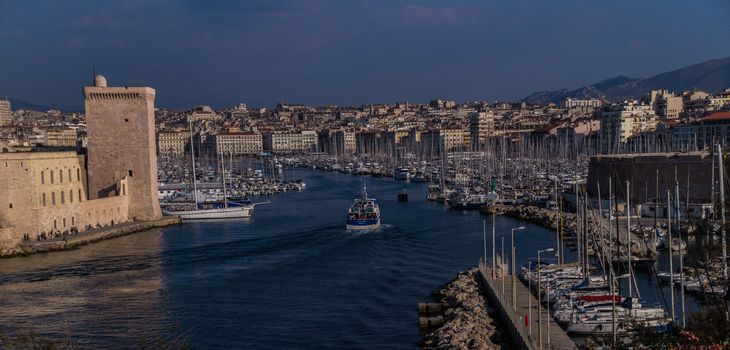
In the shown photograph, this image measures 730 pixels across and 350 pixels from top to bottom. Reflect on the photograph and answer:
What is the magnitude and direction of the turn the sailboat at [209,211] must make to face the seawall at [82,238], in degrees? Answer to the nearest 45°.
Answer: approximately 135° to its right

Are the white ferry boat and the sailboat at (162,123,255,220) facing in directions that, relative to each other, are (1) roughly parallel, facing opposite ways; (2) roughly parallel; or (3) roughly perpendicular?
roughly perpendicular

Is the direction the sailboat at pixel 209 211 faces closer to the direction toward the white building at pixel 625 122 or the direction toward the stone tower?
the white building

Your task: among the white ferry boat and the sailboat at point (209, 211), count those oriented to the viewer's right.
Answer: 1

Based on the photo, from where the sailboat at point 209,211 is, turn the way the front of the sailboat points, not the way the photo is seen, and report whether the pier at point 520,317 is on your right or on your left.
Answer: on your right

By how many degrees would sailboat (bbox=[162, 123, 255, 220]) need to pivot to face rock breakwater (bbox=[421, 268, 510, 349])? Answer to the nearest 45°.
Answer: approximately 90° to its right

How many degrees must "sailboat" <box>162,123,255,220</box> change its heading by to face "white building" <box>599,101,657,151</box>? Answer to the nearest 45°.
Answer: approximately 45° to its left

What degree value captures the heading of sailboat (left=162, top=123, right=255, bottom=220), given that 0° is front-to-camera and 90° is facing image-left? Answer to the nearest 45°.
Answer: approximately 270°
